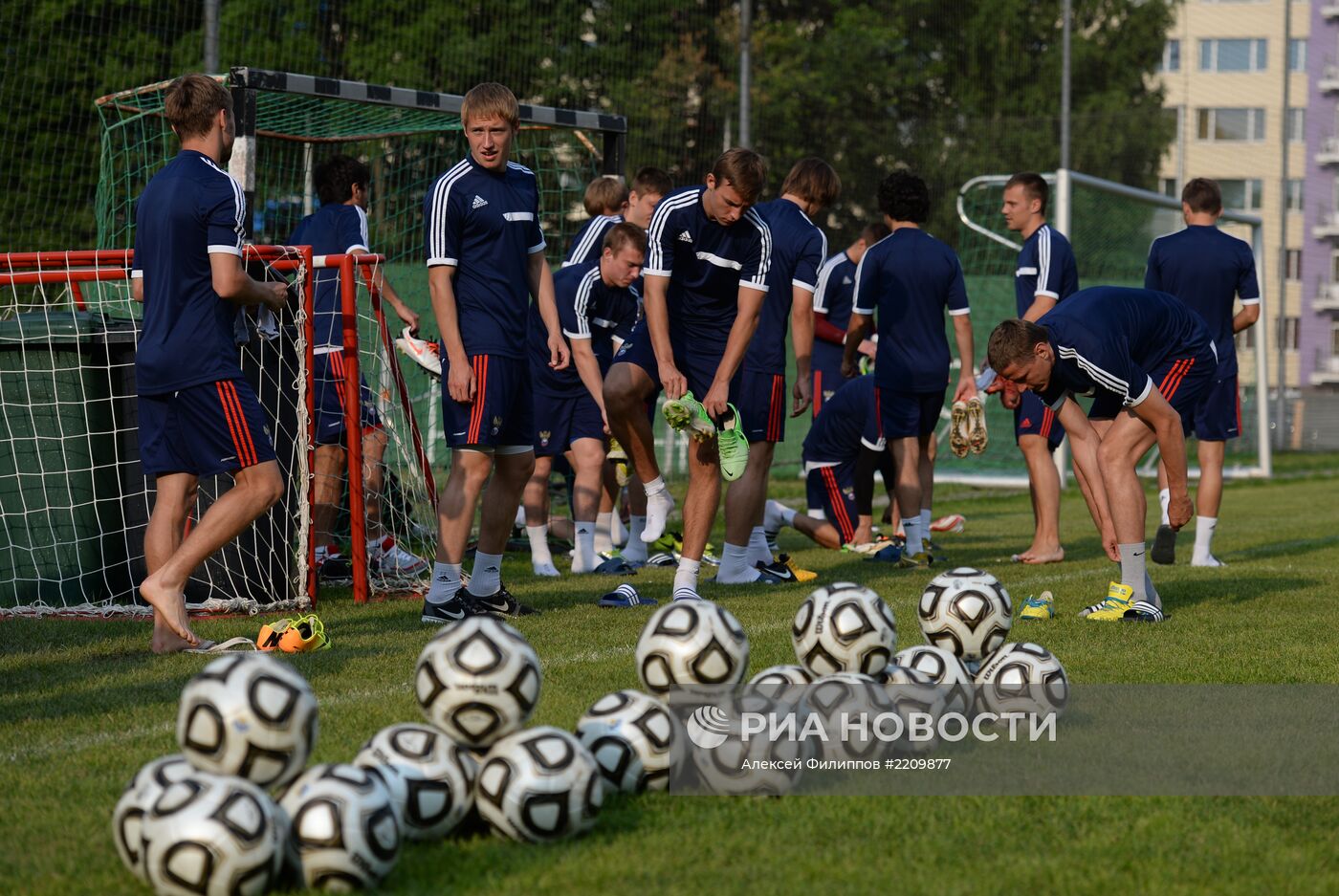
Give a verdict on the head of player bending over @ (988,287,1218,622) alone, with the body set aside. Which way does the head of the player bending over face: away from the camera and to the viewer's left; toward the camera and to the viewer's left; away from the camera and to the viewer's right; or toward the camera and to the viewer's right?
toward the camera and to the viewer's left

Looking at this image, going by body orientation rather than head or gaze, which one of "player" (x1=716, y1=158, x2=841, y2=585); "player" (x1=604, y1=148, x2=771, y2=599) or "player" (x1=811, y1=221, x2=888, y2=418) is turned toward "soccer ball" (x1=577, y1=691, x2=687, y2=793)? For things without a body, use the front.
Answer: "player" (x1=604, y1=148, x2=771, y2=599)

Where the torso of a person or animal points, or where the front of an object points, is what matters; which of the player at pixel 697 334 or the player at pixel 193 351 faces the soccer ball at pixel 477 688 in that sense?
the player at pixel 697 334

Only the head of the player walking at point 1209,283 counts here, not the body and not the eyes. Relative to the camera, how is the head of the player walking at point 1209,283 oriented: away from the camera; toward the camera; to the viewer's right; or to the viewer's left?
away from the camera

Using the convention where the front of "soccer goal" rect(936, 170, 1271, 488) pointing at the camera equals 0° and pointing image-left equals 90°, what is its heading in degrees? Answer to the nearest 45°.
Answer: approximately 315°

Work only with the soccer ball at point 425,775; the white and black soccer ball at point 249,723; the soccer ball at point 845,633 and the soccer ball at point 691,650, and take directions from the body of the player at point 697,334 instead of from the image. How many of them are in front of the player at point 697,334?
4

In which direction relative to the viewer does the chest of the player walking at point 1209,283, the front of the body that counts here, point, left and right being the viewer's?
facing away from the viewer
